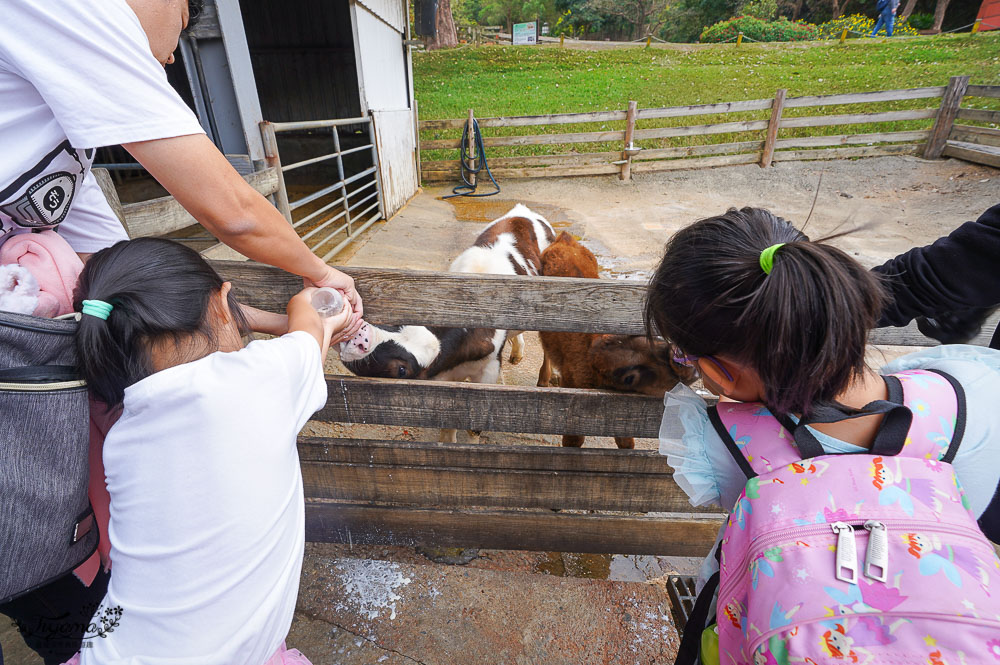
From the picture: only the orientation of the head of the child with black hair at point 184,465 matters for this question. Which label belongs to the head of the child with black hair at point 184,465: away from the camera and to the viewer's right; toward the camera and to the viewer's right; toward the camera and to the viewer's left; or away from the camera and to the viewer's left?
away from the camera and to the viewer's right

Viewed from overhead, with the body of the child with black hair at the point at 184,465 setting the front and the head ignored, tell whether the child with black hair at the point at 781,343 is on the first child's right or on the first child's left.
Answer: on the first child's right

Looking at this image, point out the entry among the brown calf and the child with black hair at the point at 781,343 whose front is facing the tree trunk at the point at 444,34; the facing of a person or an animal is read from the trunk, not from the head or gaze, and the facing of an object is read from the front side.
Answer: the child with black hair

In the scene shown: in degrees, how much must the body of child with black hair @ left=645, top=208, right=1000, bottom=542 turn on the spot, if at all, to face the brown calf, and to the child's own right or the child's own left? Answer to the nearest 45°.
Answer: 0° — they already face it

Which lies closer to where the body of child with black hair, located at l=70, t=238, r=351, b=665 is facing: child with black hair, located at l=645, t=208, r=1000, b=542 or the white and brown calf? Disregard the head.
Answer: the white and brown calf

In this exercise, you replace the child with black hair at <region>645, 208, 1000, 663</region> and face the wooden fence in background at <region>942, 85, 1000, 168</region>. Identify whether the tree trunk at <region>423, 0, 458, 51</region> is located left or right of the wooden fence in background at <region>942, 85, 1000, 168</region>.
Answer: left

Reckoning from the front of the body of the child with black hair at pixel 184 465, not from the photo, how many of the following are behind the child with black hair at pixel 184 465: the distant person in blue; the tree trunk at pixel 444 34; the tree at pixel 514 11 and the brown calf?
0

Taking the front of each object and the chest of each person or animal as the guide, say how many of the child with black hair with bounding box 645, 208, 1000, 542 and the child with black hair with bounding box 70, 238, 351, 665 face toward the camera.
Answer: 0

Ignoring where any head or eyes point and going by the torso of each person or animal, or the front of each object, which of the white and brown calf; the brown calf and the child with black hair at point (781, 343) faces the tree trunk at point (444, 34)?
the child with black hair

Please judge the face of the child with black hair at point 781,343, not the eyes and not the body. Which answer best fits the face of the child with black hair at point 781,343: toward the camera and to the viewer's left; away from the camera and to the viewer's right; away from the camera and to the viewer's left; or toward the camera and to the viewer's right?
away from the camera and to the viewer's left

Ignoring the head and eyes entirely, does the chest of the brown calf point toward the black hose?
no

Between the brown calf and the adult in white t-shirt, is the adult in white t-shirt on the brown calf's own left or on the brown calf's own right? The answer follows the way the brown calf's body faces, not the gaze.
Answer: on the brown calf's own right

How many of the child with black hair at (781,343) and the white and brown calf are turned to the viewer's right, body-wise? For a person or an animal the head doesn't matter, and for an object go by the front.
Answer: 0

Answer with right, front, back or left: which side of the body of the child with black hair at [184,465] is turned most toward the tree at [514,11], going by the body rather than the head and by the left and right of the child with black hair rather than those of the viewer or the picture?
front

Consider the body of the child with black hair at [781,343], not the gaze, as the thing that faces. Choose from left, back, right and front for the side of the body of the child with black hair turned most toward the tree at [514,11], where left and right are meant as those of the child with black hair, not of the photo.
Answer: front

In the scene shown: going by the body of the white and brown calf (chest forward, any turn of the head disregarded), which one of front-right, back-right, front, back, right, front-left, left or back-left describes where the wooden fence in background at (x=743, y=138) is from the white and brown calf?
back

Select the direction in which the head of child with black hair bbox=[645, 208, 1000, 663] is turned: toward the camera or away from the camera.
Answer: away from the camera

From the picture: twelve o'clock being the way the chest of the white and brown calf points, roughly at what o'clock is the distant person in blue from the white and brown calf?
The distant person in blue is roughly at 6 o'clock from the white and brown calf.

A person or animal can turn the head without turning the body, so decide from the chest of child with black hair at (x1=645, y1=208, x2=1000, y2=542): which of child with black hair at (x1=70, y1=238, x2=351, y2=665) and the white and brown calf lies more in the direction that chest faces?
the white and brown calf

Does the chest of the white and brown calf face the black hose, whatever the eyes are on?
no

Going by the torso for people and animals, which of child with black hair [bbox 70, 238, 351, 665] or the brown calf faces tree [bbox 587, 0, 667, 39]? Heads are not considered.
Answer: the child with black hair
